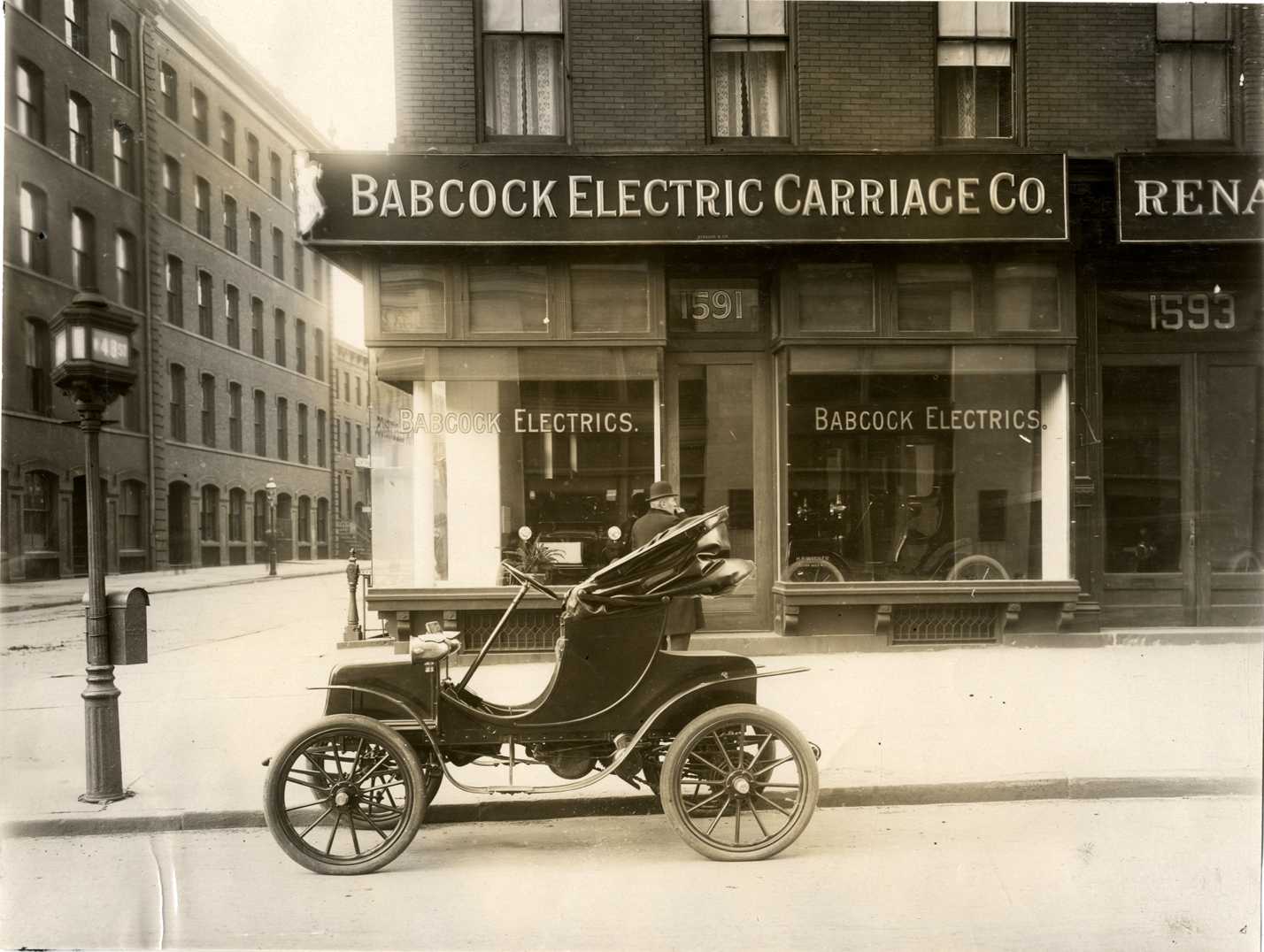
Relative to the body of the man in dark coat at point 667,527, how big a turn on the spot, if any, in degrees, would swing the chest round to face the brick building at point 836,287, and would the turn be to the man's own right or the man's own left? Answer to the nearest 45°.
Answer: approximately 45° to the man's own left

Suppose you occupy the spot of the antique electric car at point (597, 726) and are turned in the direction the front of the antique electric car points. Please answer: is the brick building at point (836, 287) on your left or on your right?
on your right

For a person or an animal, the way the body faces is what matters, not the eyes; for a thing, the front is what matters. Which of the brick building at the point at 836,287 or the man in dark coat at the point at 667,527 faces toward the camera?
the brick building

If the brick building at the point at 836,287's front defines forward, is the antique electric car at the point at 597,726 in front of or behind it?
in front

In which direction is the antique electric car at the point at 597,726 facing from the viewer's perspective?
to the viewer's left

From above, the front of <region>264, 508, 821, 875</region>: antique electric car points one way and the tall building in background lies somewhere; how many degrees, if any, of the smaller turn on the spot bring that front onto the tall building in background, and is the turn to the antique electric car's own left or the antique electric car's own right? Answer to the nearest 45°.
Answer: approximately 45° to the antique electric car's own right

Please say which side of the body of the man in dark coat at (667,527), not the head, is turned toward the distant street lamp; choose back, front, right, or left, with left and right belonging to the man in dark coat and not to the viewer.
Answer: front

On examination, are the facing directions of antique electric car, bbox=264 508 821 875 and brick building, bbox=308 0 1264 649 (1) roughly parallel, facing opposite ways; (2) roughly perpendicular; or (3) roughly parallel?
roughly perpendicular

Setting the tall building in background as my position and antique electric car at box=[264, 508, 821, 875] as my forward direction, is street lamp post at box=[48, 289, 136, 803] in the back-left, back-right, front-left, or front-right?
front-right

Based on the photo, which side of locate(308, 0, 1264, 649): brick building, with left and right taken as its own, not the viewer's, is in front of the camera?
front
